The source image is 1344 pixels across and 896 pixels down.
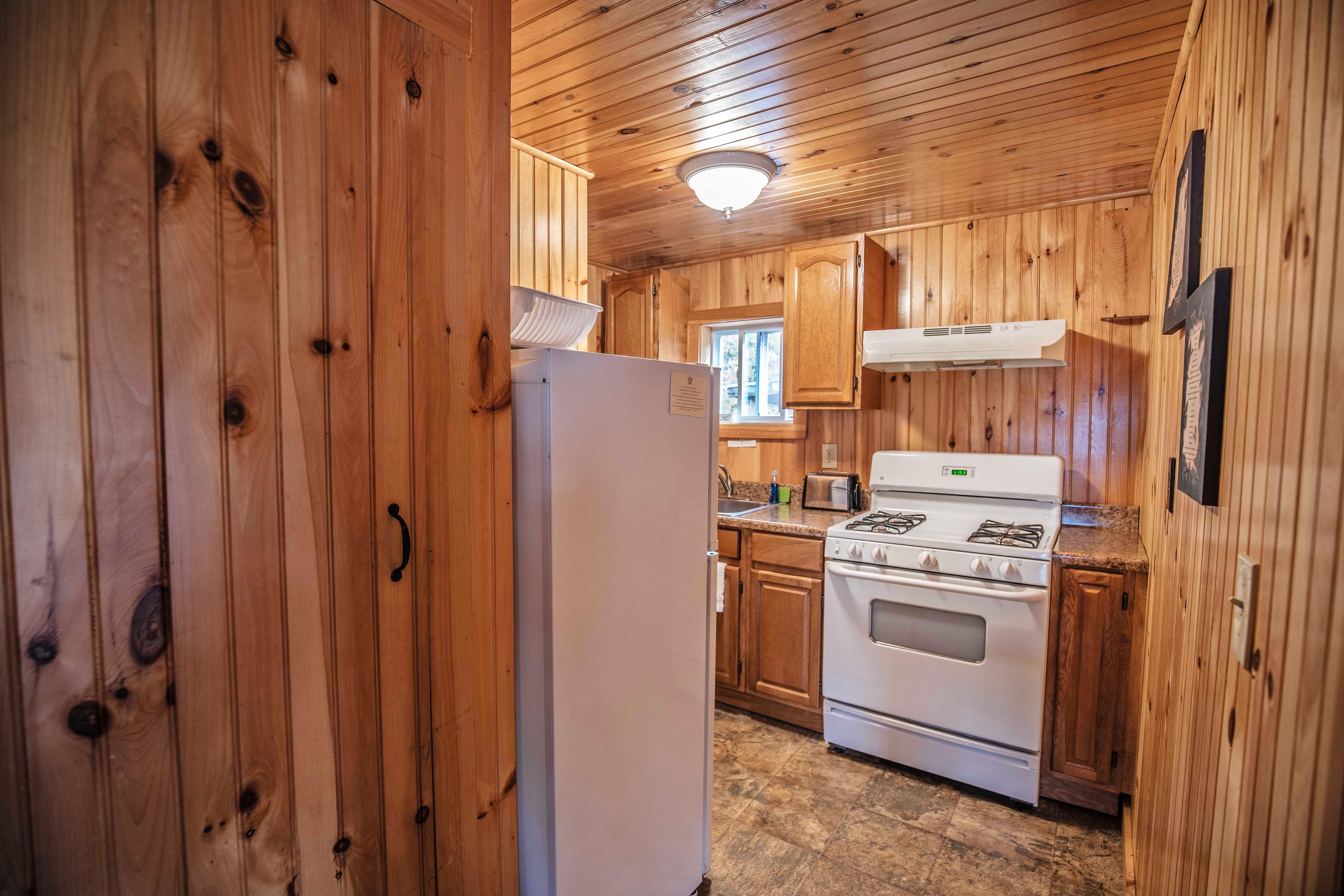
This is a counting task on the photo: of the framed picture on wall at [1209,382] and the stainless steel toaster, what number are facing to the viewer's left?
1

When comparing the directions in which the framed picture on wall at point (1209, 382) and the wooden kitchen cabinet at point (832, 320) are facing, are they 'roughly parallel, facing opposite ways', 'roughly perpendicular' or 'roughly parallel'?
roughly perpendicular

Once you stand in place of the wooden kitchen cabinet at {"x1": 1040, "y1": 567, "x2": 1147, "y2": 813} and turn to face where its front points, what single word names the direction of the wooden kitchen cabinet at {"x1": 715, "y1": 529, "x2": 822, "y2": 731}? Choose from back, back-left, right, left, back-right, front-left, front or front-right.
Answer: front-right

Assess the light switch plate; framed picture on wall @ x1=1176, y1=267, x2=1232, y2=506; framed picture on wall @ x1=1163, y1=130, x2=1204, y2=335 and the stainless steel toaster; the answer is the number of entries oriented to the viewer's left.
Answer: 3

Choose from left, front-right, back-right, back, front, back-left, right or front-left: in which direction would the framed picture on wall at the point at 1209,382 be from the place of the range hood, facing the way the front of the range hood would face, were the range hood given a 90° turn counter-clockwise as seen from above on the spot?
front-right

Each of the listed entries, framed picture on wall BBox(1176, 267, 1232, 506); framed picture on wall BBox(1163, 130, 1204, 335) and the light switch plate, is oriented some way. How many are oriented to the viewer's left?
3

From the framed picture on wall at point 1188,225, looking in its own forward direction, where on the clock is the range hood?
The range hood is roughly at 2 o'clock from the framed picture on wall.

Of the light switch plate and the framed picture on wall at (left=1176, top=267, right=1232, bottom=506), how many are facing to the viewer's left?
2

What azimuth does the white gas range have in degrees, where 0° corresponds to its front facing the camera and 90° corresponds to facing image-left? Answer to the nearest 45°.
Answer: approximately 45°

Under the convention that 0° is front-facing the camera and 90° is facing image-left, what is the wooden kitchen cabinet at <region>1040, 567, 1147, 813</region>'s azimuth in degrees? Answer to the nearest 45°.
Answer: approximately 45°

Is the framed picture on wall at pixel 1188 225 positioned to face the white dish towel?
yes

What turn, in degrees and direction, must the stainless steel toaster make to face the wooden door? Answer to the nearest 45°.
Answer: approximately 45° to its right

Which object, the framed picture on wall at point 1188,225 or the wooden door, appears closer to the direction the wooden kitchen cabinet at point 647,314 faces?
the wooden door

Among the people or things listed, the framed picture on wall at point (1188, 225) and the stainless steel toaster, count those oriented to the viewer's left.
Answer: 1

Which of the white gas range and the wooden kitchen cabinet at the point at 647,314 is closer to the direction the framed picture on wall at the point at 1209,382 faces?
the wooden kitchen cabinet
